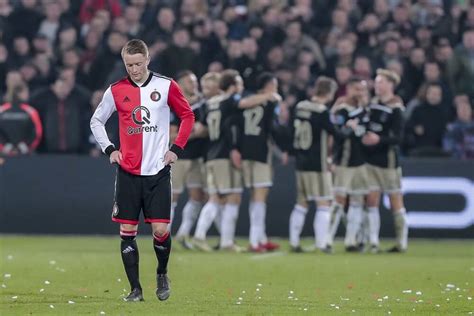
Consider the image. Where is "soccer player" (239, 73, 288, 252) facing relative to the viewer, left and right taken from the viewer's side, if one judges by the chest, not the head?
facing away from the viewer and to the right of the viewer

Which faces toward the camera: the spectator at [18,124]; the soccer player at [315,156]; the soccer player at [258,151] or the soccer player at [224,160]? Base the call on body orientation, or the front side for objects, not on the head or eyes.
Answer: the spectator

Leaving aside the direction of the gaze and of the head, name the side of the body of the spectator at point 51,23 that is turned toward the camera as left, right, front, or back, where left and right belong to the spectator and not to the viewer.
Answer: front

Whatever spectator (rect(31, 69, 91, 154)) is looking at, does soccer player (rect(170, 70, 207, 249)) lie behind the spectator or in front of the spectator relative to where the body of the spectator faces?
in front

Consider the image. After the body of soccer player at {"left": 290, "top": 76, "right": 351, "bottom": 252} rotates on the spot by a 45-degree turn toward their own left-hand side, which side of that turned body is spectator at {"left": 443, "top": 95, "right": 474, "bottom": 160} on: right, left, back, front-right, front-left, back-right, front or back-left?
front-right

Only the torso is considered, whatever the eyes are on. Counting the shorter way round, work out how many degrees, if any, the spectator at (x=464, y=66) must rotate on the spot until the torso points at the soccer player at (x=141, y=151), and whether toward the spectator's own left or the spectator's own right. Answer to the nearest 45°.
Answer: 0° — they already face them

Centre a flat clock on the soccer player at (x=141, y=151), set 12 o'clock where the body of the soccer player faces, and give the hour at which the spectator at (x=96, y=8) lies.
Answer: The spectator is roughly at 6 o'clock from the soccer player.

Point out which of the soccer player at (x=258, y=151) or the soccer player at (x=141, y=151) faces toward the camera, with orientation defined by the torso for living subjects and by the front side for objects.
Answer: the soccer player at (x=141, y=151)

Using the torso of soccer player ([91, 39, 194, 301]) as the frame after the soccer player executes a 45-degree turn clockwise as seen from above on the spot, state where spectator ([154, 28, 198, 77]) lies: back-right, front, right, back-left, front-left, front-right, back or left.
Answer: back-right

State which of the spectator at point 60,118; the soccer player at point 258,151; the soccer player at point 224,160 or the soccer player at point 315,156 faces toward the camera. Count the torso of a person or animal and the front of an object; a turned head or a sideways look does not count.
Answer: the spectator

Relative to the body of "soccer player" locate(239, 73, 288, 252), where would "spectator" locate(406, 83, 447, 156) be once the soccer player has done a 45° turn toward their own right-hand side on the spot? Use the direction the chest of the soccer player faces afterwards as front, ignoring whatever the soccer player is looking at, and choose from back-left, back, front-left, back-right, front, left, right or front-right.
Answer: front-left

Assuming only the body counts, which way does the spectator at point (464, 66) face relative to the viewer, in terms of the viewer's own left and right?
facing the viewer

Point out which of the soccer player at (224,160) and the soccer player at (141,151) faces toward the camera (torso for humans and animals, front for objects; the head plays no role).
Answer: the soccer player at (141,151)

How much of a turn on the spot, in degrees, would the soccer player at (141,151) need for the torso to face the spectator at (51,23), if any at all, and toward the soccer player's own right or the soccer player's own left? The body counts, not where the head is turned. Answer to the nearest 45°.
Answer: approximately 180°

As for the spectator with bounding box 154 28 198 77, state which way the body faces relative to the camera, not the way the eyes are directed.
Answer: toward the camera

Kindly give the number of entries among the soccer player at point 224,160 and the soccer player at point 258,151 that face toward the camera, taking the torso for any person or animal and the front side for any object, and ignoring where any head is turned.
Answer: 0
